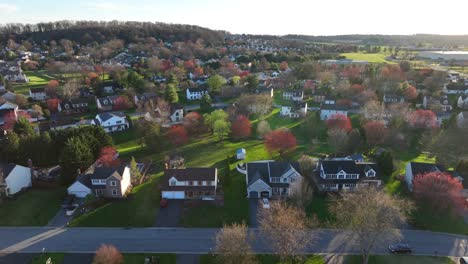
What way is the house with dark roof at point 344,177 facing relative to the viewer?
toward the camera

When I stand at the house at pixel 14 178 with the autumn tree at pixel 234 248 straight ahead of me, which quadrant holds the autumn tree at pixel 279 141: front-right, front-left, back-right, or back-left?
front-left

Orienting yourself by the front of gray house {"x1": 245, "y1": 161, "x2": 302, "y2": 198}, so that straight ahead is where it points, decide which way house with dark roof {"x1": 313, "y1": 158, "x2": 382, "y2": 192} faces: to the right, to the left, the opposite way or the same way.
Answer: the same way

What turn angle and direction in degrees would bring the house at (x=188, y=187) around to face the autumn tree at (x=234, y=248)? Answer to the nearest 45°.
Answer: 0° — it already faces it

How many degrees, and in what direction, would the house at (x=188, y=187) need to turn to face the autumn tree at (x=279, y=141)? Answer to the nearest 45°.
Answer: approximately 135° to its left

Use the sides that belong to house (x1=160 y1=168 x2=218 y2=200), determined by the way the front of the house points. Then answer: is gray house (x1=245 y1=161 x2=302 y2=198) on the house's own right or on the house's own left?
on the house's own left

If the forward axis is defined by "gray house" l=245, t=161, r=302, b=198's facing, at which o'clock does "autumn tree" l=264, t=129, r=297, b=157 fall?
The autumn tree is roughly at 6 o'clock from the gray house.

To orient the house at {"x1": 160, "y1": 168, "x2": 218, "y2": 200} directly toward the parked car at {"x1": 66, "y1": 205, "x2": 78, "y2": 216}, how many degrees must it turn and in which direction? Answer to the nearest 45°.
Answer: approximately 90° to its right

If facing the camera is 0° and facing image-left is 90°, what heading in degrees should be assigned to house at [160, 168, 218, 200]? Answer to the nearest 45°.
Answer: approximately 0°

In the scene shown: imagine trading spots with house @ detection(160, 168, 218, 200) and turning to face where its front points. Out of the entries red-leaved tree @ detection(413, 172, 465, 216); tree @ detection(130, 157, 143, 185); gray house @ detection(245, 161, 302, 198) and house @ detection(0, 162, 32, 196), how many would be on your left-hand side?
2

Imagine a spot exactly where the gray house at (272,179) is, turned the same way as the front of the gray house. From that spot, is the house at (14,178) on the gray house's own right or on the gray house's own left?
on the gray house's own right

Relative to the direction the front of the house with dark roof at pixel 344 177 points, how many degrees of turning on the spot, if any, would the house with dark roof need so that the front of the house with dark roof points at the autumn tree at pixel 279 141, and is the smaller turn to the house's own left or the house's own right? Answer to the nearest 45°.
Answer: approximately 135° to the house's own right

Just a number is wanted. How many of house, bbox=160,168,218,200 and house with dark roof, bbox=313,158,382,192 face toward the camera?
2

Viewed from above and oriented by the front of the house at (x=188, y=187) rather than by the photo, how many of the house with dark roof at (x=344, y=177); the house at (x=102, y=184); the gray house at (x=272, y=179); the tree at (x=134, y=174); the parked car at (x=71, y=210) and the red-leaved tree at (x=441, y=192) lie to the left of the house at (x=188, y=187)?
3

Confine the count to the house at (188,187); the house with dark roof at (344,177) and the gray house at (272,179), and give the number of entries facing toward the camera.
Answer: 3
